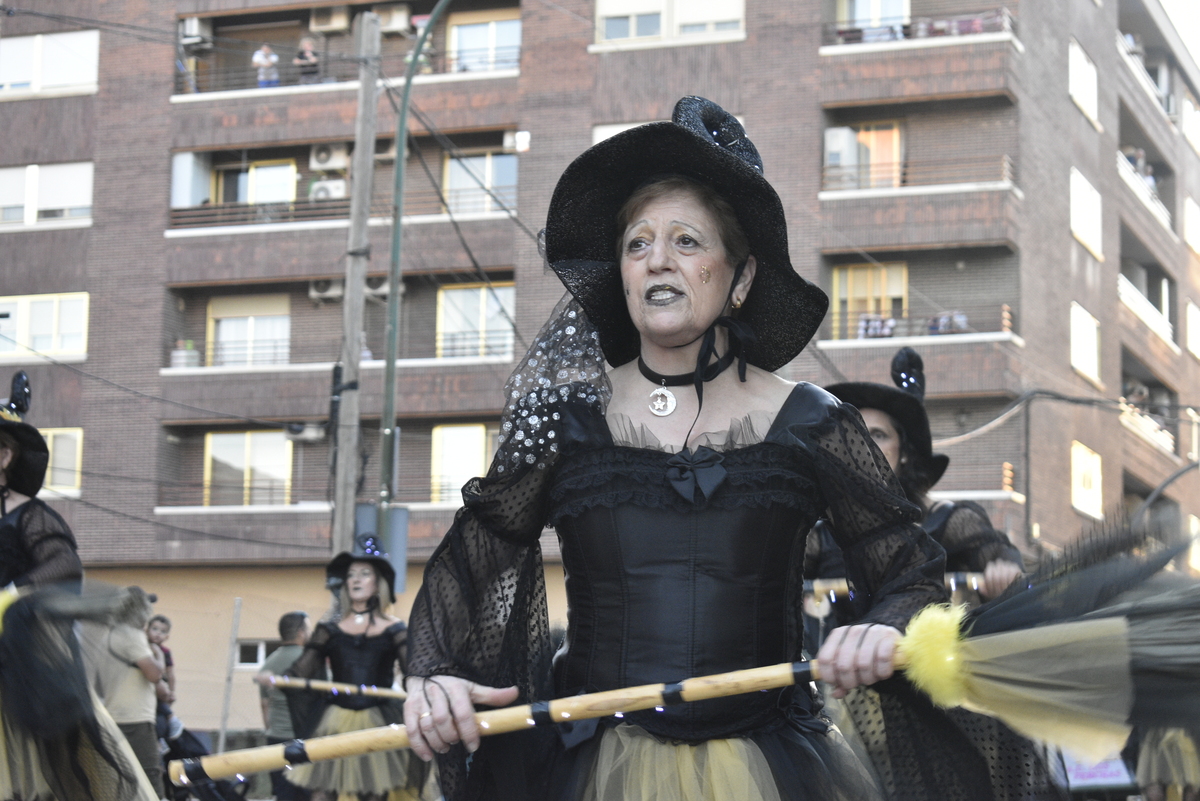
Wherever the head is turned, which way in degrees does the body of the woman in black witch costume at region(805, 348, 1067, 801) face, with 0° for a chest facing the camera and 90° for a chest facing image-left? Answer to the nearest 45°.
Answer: approximately 45°

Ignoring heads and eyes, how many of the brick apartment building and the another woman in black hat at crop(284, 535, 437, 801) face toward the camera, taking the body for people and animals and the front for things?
2

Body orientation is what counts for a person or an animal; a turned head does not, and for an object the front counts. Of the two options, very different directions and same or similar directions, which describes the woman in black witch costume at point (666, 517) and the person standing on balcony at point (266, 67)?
same or similar directions

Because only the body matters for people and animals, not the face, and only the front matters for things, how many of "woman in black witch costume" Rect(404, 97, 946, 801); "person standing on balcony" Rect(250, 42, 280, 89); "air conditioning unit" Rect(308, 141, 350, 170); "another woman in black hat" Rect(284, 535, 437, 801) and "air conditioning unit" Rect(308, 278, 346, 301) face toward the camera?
5

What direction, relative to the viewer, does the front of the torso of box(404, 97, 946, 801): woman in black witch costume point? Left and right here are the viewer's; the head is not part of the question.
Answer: facing the viewer

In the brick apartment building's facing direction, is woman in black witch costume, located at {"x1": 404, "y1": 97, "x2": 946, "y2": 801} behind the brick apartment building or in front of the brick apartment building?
in front

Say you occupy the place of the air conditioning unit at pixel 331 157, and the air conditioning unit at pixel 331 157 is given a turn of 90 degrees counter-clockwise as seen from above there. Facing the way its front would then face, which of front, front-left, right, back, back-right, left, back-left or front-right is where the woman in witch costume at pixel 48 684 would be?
right

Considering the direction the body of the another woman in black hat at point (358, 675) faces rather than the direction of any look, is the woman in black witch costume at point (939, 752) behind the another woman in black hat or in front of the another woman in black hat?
in front

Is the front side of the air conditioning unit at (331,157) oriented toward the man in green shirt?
yes

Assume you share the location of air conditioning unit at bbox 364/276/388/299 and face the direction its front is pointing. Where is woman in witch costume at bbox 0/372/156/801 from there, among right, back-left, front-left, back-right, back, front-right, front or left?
front

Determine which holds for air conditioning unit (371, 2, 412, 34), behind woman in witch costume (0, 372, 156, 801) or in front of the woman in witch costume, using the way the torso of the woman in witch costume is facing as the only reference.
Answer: behind

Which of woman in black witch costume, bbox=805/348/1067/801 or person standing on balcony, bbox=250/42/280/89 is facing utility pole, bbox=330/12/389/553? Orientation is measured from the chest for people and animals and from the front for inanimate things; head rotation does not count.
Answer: the person standing on balcony

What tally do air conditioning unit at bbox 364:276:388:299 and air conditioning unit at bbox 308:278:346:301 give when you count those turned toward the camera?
2

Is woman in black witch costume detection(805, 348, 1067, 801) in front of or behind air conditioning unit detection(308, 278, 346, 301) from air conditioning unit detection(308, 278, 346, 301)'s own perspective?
in front

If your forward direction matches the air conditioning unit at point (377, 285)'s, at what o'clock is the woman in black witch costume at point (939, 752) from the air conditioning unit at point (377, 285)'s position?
The woman in black witch costume is roughly at 12 o'clock from the air conditioning unit.

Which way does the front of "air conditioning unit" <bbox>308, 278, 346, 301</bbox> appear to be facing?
toward the camera

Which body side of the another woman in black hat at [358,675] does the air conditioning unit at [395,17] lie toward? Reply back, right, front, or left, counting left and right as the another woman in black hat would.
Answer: back

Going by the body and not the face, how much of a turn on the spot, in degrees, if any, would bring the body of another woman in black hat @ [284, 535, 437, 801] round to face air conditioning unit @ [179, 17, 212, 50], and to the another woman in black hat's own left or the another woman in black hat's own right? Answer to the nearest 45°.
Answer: approximately 180°

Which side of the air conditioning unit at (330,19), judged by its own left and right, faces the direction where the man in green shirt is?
front
